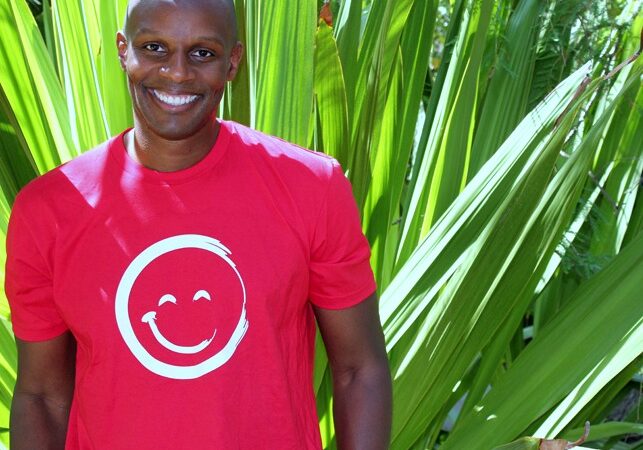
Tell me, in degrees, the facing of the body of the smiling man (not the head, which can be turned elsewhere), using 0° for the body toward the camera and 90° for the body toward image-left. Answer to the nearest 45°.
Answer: approximately 0°
